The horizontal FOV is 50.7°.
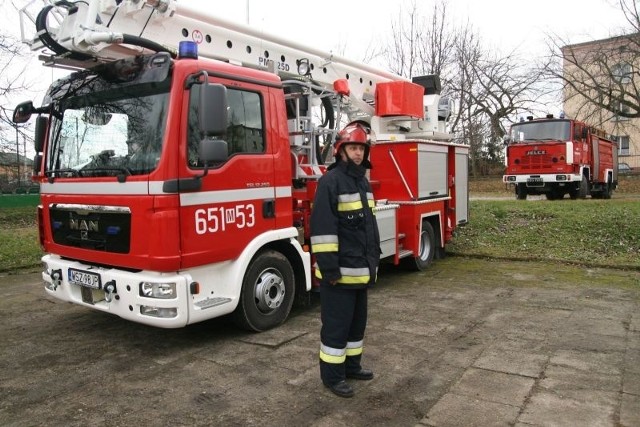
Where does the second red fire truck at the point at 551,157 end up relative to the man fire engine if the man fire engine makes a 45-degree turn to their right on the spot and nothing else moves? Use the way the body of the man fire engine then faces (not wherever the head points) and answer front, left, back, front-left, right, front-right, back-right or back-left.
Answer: back-right

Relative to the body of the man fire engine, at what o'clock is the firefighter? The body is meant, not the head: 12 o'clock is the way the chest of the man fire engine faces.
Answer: The firefighter is roughly at 9 o'clock from the man fire engine.

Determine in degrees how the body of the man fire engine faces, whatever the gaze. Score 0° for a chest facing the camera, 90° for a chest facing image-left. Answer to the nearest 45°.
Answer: approximately 45°

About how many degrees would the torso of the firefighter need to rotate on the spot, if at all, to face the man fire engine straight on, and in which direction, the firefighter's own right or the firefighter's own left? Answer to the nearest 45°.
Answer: approximately 180°

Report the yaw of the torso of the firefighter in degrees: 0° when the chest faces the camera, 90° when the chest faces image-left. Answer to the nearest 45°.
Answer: approximately 315°

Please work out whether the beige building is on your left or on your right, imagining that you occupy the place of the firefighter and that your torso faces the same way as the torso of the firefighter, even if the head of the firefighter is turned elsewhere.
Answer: on your left

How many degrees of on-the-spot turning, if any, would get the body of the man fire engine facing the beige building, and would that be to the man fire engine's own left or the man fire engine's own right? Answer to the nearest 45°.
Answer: approximately 180°
